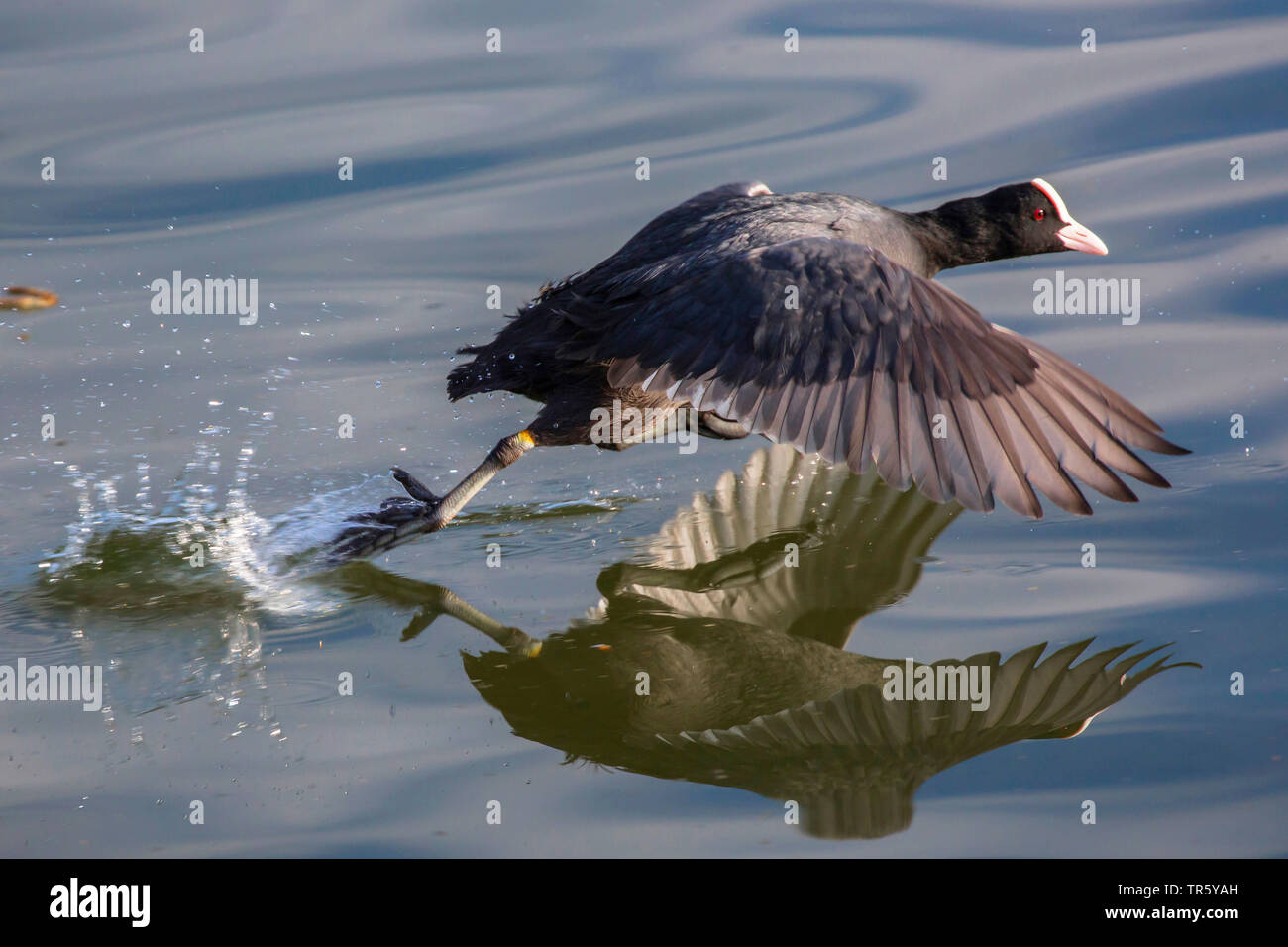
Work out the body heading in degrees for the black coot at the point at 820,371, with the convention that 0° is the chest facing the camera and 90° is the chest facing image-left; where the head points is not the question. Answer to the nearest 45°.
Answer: approximately 270°
